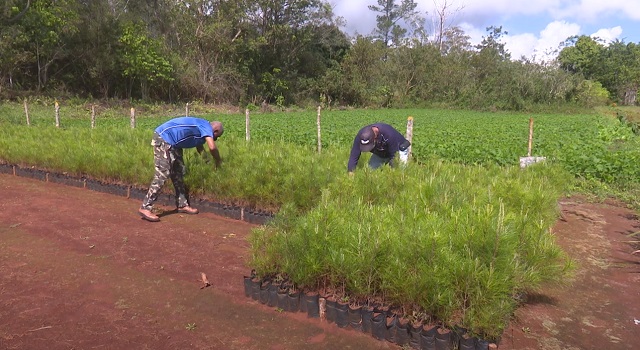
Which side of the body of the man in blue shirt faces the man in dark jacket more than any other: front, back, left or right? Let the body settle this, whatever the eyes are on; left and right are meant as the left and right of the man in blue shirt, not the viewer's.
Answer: front

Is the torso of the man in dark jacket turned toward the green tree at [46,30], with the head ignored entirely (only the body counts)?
no

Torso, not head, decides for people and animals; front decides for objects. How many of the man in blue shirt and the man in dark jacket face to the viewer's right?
1

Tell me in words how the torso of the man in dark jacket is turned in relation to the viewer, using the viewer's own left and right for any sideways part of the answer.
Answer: facing the viewer and to the left of the viewer

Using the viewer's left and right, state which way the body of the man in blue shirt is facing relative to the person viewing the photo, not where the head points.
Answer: facing to the right of the viewer

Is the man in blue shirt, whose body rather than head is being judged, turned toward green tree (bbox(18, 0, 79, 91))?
no

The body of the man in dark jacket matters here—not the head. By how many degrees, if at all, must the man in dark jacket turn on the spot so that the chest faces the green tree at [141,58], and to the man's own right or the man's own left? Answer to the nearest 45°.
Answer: approximately 90° to the man's own right

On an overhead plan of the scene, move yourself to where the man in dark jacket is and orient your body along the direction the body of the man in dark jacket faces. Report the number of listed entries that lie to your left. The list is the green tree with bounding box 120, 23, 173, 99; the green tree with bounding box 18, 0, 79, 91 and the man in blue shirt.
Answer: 0

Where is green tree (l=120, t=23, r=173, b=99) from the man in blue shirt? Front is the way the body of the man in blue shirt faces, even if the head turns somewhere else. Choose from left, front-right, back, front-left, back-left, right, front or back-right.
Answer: left

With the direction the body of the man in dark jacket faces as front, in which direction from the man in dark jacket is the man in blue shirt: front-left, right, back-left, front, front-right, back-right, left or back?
front-right

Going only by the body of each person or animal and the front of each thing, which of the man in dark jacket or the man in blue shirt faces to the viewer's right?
the man in blue shirt
